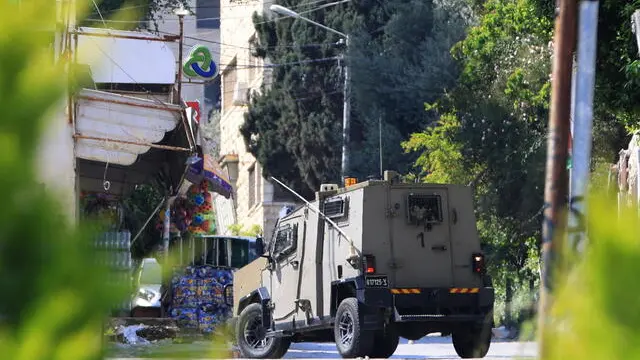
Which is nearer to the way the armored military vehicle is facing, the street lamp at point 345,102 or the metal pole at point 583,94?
the street lamp

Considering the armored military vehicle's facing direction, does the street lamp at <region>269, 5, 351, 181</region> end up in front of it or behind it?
in front

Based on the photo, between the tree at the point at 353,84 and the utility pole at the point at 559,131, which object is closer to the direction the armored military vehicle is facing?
the tree

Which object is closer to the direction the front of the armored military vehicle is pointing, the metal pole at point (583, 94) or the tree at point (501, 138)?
the tree

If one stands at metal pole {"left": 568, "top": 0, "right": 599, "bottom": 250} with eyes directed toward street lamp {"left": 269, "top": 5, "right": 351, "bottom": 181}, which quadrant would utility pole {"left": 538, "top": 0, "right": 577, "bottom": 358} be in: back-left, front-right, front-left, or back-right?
back-left

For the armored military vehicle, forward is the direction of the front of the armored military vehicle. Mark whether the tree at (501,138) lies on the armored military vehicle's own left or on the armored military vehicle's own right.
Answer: on the armored military vehicle's own right

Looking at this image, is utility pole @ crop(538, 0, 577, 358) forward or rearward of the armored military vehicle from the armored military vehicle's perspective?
rearward

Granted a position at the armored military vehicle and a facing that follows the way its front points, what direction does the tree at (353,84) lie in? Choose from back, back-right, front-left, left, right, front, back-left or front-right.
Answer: front-right

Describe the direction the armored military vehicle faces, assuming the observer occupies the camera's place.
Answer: facing away from the viewer and to the left of the viewer
